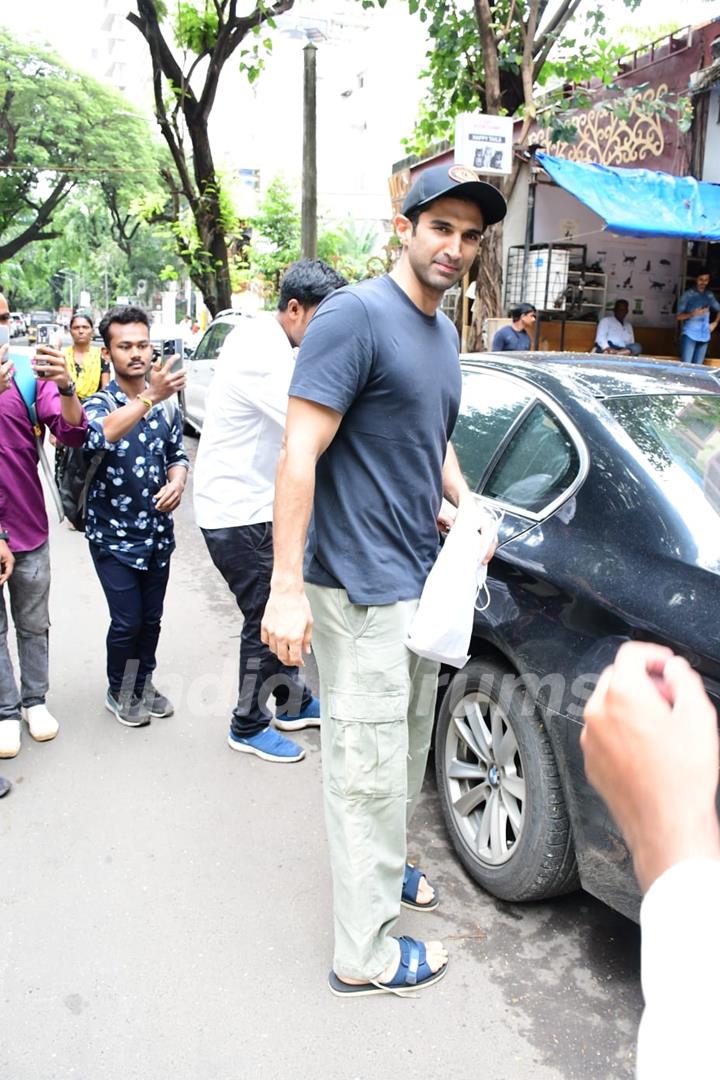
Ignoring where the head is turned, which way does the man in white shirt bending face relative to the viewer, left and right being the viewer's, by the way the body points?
facing to the right of the viewer

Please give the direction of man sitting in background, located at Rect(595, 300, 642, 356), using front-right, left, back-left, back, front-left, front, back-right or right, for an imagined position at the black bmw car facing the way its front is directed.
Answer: front-right

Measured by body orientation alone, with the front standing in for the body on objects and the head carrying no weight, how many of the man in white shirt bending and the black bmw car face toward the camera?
0

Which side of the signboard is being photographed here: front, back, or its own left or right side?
front

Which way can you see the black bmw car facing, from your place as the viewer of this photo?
facing away from the viewer and to the left of the viewer

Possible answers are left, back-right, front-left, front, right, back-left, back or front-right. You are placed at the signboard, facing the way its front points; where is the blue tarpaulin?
back-left

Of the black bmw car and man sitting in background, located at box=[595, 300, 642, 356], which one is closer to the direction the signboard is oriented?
the black bmw car

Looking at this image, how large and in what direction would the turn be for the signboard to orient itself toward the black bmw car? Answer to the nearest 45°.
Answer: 0° — it already faces it

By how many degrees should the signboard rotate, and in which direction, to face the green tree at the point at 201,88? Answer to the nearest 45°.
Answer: approximately 135° to its right

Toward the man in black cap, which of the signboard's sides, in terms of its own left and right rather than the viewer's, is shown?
front

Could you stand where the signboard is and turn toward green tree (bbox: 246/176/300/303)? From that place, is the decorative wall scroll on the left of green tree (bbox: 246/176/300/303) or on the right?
right

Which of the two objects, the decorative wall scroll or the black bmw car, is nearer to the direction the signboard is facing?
the black bmw car
